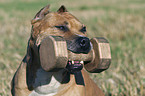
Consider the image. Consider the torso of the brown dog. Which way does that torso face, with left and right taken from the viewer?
facing the viewer and to the right of the viewer
